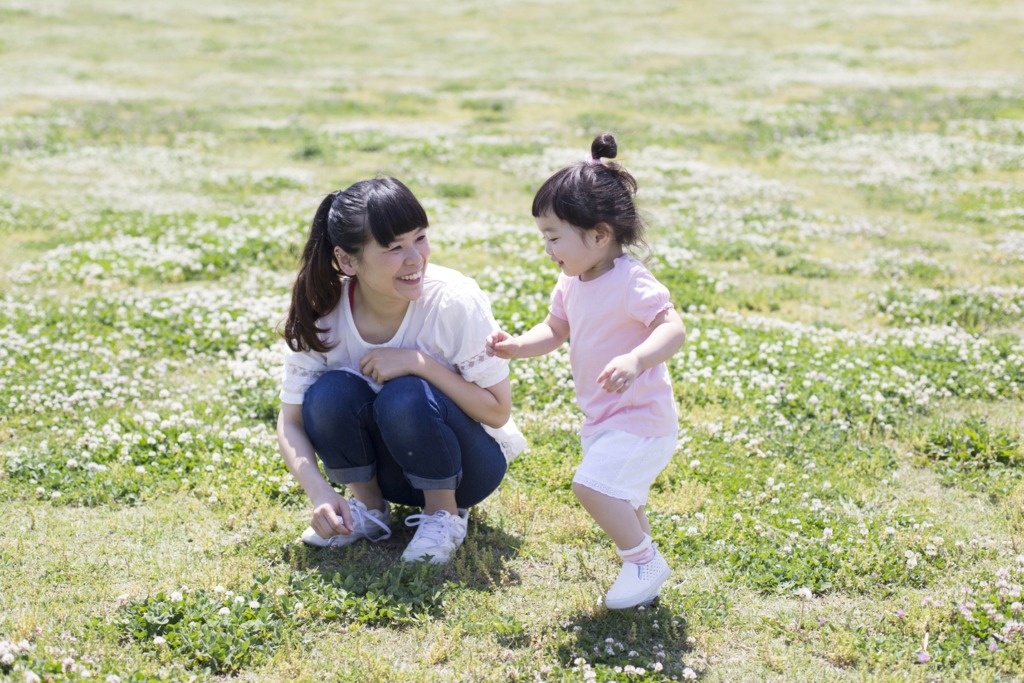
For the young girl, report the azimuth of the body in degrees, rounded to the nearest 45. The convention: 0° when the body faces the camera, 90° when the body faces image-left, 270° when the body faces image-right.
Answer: approximately 45°

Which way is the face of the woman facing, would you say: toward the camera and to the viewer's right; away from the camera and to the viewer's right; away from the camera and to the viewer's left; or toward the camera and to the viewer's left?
toward the camera and to the viewer's right

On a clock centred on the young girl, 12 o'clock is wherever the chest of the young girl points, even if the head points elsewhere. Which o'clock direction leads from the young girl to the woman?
The woman is roughly at 2 o'clock from the young girl.

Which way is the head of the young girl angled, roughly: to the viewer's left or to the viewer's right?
to the viewer's left
